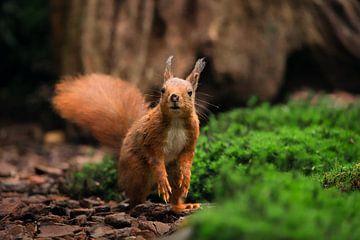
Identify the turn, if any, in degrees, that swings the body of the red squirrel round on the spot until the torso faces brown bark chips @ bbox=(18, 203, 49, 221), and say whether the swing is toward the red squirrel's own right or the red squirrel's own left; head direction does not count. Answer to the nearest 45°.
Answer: approximately 135° to the red squirrel's own right

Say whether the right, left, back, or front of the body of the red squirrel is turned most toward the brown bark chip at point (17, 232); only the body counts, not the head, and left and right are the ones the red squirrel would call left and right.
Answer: right

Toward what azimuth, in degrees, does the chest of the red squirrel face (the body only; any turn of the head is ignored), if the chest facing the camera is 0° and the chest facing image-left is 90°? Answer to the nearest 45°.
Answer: approximately 315°

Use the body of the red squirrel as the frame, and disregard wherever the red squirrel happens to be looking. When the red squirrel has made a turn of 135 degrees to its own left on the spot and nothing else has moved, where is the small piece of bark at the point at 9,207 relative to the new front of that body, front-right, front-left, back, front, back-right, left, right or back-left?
left
